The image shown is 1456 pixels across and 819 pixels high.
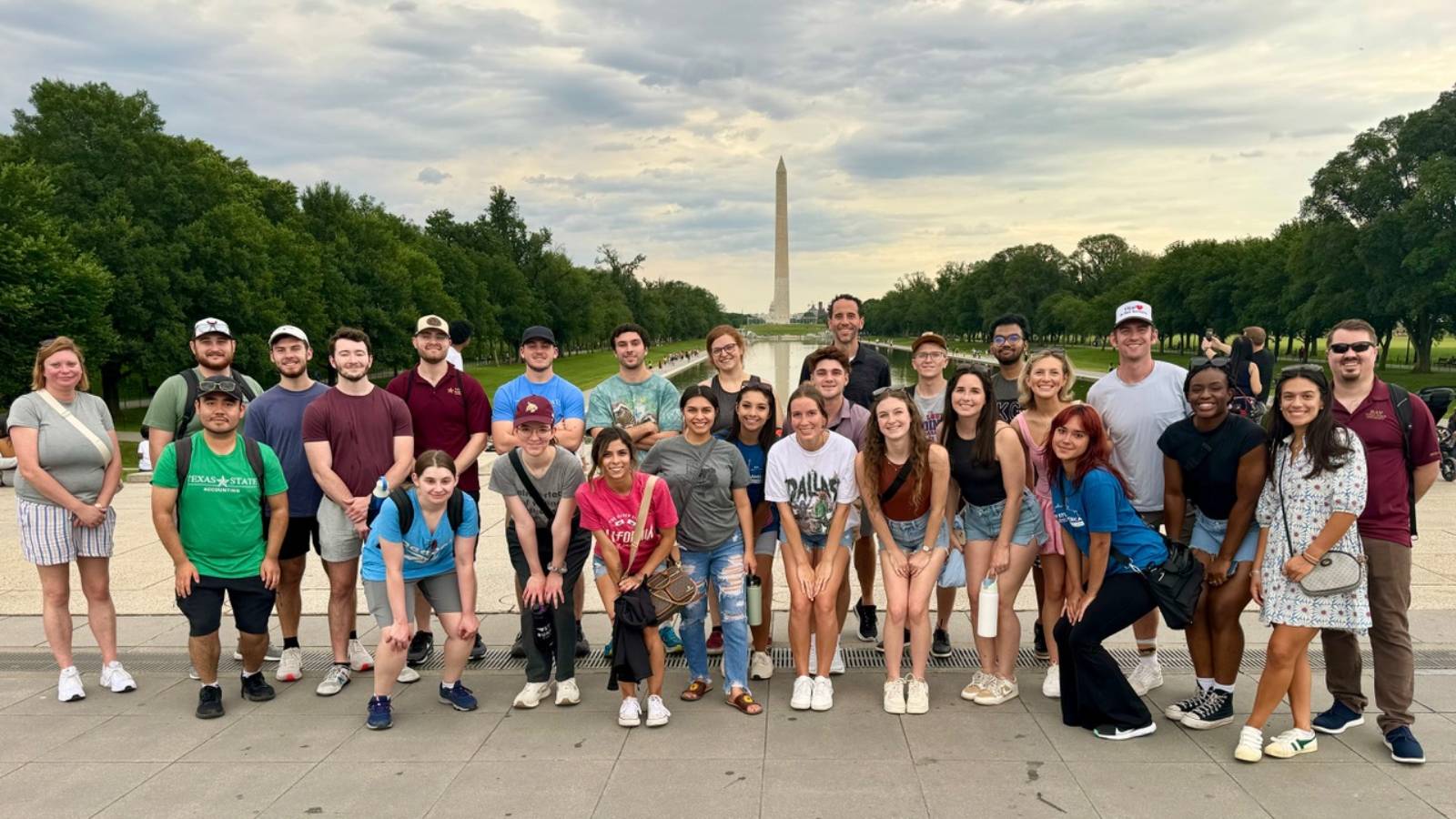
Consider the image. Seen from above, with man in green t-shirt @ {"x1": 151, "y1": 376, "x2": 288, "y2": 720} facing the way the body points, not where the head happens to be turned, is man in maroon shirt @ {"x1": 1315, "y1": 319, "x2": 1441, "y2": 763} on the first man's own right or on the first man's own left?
on the first man's own left

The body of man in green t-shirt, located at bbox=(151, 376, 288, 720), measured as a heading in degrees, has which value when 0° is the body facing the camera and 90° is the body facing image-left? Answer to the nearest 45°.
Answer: approximately 0°

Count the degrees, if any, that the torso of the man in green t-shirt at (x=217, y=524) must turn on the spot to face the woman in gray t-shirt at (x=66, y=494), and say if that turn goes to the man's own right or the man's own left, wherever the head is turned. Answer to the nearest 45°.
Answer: approximately 135° to the man's own right

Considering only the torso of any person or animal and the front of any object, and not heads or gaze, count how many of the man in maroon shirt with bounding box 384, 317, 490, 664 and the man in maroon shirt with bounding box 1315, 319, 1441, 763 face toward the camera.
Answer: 2

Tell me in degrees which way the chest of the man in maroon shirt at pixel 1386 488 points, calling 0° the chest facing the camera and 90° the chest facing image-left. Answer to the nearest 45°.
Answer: approximately 0°

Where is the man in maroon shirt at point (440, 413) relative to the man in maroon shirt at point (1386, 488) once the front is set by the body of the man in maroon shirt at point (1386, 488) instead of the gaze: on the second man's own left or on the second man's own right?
on the second man's own right
